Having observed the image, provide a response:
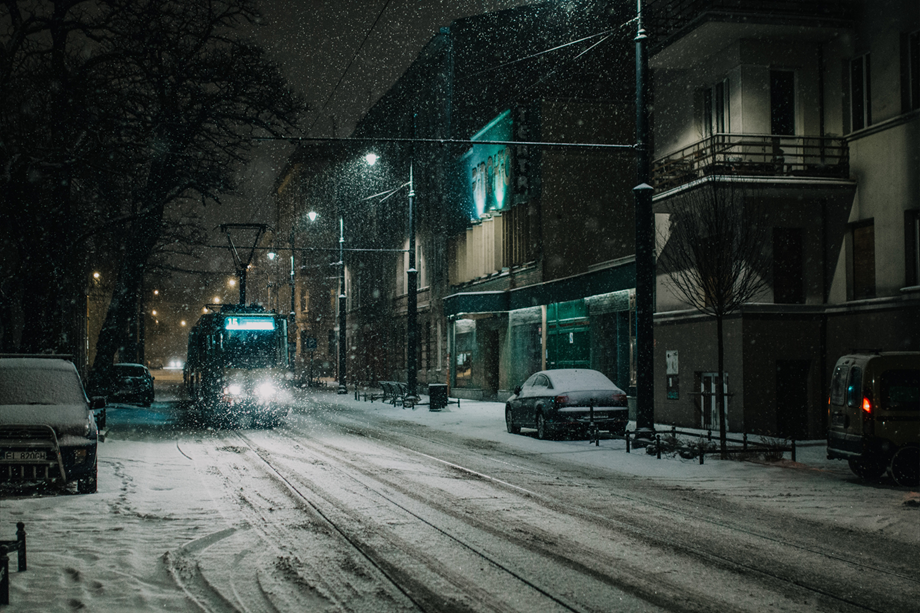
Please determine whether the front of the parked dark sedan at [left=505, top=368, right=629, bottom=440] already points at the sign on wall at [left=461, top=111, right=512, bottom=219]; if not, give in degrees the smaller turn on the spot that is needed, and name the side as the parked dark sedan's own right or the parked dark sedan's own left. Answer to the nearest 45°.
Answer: approximately 45° to the parked dark sedan's own right

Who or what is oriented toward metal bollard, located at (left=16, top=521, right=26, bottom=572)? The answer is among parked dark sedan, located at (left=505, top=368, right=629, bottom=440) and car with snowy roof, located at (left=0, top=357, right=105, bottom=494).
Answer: the car with snowy roof

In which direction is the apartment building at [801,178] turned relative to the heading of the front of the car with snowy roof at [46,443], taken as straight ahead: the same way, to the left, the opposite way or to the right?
to the right

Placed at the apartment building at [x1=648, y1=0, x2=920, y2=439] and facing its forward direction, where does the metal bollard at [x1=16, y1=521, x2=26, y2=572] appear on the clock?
The metal bollard is roughly at 11 o'clock from the apartment building.

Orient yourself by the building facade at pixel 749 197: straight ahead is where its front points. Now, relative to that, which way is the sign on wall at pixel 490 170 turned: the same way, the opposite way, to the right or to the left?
the same way

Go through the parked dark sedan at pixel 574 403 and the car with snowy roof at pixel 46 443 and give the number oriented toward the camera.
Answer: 1

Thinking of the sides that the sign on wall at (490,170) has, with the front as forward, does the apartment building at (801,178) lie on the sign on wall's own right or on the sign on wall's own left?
on the sign on wall's own left

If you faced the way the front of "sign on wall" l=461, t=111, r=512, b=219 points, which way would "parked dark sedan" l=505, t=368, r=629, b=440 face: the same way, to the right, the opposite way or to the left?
to the right

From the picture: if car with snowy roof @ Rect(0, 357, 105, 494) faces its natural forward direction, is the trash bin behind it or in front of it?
behind

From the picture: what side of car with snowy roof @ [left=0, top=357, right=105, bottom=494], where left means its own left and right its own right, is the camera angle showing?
front

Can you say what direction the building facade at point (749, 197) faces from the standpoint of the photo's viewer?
facing the viewer and to the left of the viewer

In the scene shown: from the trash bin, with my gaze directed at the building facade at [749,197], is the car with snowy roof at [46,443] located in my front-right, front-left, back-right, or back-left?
front-right

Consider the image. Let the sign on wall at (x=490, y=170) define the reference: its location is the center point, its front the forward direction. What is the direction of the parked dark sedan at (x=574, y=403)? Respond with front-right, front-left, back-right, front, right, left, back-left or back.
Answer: front-left

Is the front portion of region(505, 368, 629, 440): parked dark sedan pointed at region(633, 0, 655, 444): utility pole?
no

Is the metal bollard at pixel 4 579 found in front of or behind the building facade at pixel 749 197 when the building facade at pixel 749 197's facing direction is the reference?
in front

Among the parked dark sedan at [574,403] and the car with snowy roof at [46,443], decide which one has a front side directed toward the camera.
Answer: the car with snowy roof

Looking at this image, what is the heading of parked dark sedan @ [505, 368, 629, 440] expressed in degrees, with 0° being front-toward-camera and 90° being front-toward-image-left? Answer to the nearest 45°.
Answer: approximately 135°

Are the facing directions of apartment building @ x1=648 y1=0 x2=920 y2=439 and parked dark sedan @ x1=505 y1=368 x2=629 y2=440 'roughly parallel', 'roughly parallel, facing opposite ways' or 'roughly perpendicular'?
roughly perpendicular
